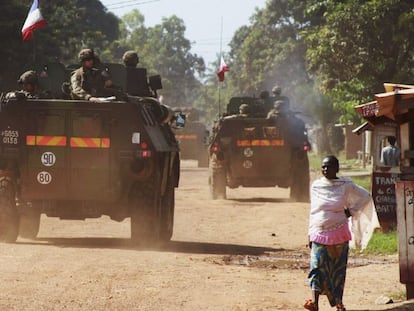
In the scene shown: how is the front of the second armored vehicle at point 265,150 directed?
away from the camera

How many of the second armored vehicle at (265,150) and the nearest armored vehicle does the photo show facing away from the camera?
2

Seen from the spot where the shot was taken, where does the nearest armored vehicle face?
facing away from the viewer

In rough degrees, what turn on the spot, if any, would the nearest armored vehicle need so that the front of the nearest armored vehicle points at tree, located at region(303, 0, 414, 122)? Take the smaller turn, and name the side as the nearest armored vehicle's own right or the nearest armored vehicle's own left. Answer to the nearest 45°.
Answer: approximately 45° to the nearest armored vehicle's own right

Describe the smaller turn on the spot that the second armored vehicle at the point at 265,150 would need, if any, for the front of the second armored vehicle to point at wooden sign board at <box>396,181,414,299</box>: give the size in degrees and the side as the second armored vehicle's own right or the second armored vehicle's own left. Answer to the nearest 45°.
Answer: approximately 180°
